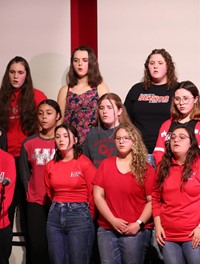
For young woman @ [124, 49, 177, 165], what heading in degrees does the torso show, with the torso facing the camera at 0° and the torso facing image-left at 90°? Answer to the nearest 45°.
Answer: approximately 0°

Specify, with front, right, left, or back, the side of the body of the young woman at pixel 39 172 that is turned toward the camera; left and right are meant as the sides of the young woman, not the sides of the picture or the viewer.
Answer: front

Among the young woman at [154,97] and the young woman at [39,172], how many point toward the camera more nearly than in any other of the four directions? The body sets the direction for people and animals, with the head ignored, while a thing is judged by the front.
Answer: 2

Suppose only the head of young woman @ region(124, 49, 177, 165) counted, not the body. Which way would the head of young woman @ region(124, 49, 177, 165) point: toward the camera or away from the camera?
toward the camera

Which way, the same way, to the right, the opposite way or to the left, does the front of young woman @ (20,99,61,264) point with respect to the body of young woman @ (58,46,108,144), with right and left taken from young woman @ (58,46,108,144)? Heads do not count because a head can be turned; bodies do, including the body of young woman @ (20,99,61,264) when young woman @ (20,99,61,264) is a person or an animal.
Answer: the same way

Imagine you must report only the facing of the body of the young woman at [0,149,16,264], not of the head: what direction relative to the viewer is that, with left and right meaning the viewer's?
facing the viewer and to the left of the viewer

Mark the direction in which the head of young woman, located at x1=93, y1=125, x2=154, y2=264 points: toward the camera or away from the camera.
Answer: toward the camera

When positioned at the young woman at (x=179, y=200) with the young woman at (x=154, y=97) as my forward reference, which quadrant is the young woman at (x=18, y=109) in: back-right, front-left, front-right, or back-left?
front-left

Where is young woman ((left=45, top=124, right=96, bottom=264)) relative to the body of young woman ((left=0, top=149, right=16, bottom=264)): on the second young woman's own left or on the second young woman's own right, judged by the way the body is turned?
on the second young woman's own left

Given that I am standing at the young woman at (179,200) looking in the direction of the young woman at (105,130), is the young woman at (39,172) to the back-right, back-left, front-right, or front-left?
front-left
